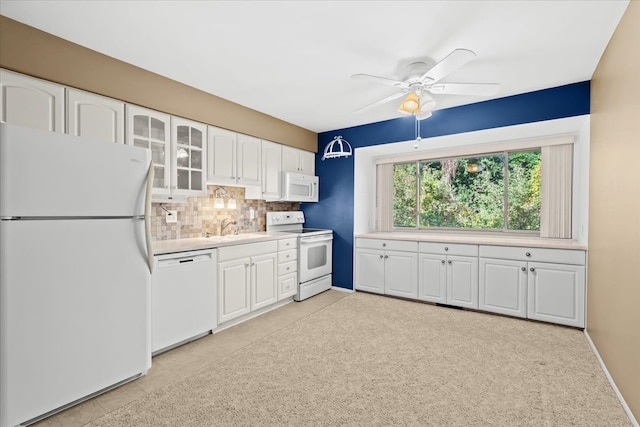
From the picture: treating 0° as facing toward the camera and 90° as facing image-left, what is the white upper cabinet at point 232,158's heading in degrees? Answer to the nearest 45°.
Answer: approximately 315°

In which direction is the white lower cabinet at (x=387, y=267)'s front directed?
toward the camera

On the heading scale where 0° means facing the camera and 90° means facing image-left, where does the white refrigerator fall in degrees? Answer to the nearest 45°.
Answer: approximately 315°

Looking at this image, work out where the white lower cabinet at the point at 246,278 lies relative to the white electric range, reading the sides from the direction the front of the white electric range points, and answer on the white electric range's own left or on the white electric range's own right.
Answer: on the white electric range's own right

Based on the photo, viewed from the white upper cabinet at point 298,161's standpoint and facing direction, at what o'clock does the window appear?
The window is roughly at 11 o'clock from the white upper cabinet.

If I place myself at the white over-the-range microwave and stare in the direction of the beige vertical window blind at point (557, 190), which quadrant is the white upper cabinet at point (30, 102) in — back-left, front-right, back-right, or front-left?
back-right

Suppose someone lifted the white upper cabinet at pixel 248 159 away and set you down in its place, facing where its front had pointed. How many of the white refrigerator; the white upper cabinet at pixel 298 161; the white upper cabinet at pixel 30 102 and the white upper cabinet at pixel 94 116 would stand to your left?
1

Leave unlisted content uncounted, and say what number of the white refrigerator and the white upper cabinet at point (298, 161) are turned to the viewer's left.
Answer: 0

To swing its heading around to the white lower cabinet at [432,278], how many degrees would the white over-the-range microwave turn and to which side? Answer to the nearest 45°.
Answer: approximately 45° to its left

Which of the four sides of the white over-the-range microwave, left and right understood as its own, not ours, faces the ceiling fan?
front

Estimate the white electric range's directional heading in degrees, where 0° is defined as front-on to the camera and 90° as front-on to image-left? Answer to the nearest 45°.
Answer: approximately 315°
